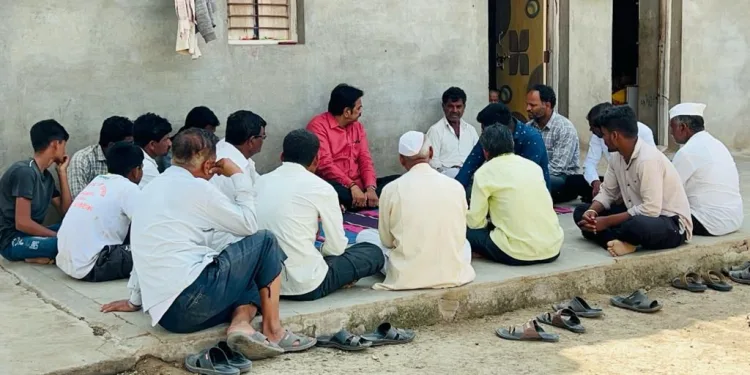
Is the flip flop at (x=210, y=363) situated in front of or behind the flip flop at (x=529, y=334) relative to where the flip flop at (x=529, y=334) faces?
in front

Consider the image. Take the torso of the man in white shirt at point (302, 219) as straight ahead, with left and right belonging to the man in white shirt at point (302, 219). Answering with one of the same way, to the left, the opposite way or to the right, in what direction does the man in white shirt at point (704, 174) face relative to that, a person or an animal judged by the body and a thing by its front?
to the left

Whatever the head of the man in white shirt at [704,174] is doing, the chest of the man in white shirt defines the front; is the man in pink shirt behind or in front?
in front

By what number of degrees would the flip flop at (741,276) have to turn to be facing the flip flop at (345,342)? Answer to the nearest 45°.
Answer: approximately 45° to its left

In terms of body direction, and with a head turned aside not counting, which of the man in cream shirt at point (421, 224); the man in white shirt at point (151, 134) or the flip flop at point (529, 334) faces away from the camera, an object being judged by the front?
the man in cream shirt

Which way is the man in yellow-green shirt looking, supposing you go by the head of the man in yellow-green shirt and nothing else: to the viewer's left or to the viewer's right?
to the viewer's left

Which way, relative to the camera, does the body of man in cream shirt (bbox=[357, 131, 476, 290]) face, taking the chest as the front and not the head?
away from the camera

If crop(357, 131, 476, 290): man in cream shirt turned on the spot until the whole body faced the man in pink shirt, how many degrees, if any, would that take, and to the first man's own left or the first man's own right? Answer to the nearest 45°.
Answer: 0° — they already face them

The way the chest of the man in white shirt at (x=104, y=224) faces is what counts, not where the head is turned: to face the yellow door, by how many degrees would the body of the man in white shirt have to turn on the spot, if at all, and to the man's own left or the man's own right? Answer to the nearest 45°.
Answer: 0° — they already face it

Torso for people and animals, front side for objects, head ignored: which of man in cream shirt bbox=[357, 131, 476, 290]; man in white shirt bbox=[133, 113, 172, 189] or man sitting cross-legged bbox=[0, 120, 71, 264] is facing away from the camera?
the man in cream shirt

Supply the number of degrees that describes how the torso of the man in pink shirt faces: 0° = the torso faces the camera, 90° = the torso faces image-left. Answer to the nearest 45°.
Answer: approximately 315°

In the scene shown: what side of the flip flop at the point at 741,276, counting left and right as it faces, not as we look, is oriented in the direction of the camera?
left

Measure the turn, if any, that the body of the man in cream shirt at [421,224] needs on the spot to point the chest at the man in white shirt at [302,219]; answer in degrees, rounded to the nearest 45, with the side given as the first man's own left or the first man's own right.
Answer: approximately 135° to the first man's own left

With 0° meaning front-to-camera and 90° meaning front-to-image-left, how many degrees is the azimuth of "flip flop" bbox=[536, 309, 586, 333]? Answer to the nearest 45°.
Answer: approximately 135°

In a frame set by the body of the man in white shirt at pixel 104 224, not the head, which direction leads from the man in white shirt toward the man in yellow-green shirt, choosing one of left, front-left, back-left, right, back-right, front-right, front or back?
front-right

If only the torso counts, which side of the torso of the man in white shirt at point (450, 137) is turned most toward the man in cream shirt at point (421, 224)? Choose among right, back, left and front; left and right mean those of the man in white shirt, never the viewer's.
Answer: front

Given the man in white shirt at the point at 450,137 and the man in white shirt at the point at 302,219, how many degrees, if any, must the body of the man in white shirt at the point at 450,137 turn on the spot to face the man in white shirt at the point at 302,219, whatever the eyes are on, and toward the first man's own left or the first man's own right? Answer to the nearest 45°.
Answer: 0° — they already face them

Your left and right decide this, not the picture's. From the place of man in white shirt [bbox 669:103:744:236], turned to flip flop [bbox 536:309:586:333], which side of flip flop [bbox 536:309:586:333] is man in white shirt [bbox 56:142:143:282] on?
right
